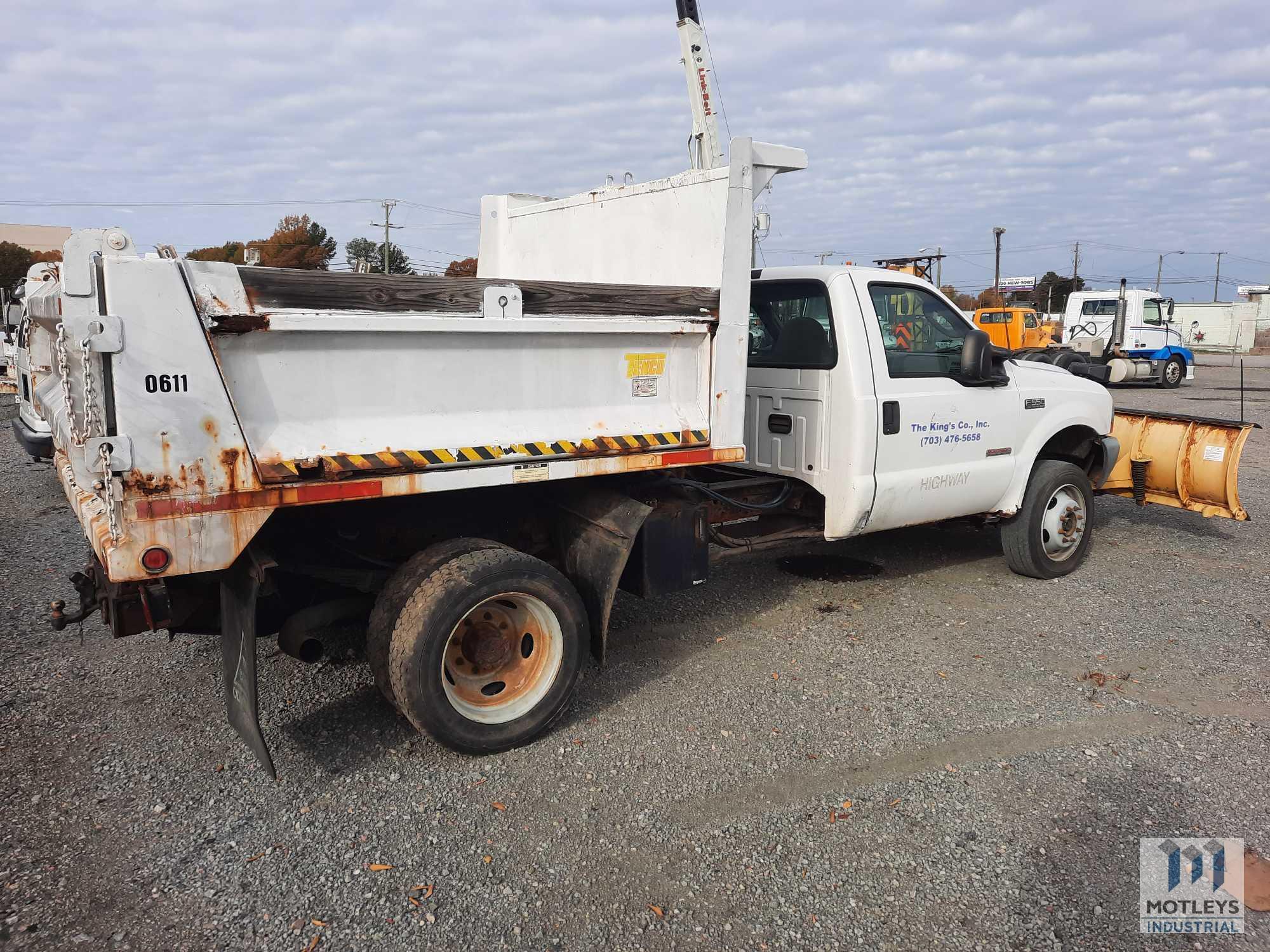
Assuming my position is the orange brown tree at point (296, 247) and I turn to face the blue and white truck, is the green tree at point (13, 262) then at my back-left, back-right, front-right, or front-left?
back-right

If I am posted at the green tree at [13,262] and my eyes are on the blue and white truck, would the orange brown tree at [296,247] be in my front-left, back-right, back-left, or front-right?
front-left

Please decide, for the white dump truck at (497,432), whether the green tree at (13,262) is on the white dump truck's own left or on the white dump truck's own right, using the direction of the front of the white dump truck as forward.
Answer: on the white dump truck's own left

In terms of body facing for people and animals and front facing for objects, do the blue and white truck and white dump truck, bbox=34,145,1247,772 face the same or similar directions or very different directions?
same or similar directions

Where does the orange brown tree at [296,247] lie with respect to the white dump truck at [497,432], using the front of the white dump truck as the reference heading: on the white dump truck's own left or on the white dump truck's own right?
on the white dump truck's own left

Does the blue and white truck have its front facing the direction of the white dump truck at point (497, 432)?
no

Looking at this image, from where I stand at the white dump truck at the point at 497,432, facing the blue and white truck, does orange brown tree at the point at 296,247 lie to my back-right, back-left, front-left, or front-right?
front-left

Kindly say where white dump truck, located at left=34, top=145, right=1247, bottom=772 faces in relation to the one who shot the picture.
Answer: facing away from the viewer and to the right of the viewer

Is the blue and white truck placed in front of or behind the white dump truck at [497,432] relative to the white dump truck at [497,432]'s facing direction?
in front

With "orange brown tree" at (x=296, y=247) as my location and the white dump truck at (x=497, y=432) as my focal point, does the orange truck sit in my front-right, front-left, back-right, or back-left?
front-left

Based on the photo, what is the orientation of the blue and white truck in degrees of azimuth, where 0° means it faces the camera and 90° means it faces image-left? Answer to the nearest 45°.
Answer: approximately 225°

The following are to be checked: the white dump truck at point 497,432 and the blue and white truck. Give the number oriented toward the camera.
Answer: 0

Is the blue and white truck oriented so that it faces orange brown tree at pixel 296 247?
no

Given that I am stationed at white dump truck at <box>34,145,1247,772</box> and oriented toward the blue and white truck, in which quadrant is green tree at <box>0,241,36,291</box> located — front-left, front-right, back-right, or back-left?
front-left

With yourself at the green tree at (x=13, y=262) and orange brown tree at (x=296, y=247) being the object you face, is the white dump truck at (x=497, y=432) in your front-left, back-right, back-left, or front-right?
front-right

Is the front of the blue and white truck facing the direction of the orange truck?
no

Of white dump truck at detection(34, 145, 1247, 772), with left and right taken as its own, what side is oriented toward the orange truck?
front
